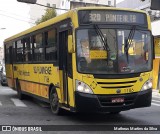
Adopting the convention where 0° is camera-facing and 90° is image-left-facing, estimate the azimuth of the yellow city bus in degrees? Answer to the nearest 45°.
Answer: approximately 315°
